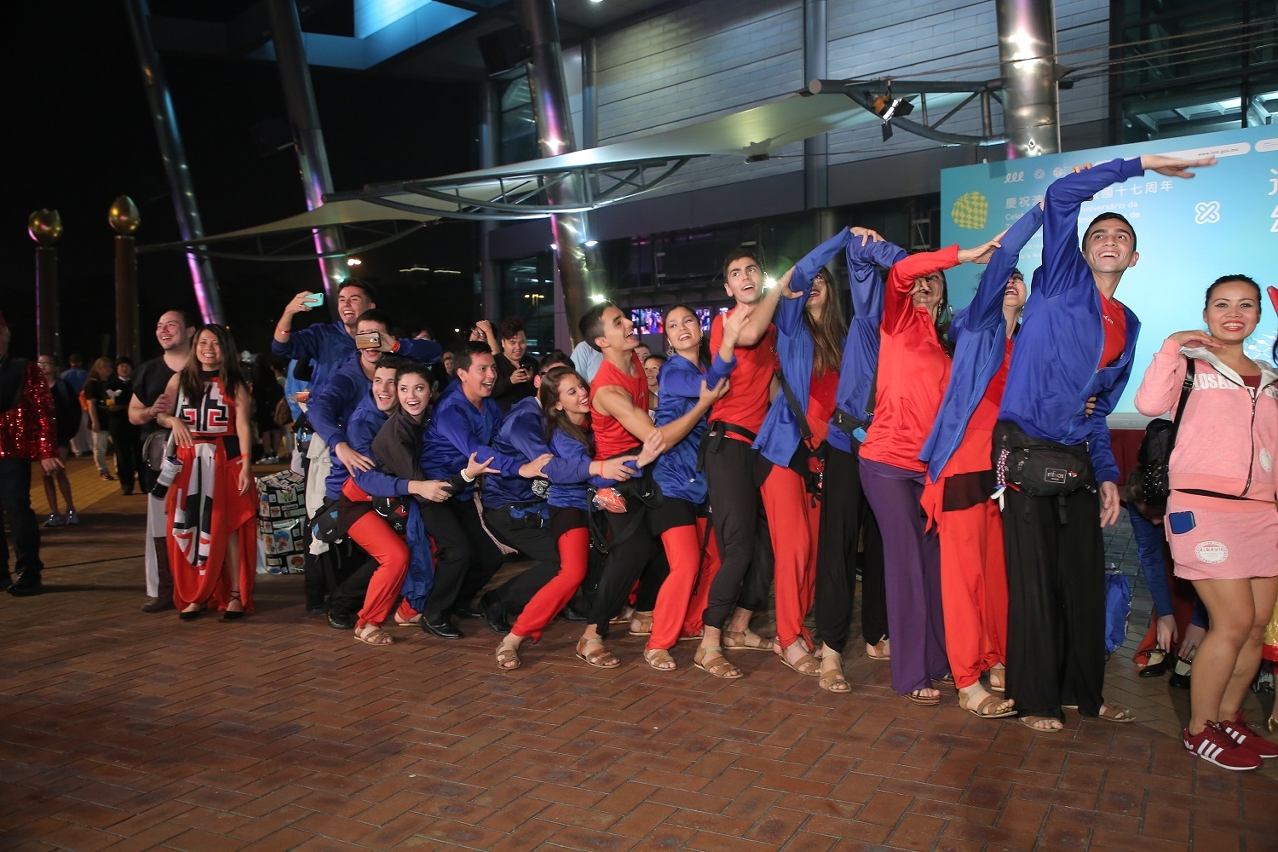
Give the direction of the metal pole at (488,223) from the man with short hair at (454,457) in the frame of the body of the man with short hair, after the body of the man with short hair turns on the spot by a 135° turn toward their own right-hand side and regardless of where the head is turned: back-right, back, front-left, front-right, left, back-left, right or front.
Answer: right

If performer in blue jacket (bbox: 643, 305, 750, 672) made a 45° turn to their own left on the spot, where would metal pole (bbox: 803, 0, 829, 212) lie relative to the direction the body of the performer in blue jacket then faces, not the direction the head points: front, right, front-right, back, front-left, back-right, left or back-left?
left

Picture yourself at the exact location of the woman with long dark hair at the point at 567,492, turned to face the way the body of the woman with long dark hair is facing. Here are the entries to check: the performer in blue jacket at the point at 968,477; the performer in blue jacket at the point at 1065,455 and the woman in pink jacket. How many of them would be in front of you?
3

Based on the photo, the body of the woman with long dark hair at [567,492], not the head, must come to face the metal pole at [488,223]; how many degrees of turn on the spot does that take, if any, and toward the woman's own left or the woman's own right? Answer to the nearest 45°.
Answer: approximately 135° to the woman's own left

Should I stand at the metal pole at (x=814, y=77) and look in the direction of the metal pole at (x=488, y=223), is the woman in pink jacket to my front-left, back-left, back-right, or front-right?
back-left

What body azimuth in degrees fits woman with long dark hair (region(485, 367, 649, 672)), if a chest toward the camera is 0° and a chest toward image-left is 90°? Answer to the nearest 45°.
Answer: approximately 315°

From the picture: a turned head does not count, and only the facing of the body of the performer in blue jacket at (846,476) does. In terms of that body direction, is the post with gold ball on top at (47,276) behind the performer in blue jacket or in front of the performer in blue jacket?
behind

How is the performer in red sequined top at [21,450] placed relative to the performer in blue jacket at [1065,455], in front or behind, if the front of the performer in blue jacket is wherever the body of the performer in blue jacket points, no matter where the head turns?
behind

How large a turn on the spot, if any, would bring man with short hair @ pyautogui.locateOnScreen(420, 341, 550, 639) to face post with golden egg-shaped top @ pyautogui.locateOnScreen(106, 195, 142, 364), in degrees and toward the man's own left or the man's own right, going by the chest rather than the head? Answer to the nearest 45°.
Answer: approximately 180°

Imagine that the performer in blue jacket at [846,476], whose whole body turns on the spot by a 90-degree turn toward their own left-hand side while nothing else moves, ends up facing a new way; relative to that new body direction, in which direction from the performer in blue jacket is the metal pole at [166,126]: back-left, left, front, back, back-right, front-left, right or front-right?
left

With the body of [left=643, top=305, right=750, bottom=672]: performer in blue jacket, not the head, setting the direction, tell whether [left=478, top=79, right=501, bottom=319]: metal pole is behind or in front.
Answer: behind

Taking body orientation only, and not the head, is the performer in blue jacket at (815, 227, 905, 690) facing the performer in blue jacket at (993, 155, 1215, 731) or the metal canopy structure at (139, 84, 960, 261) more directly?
the performer in blue jacket

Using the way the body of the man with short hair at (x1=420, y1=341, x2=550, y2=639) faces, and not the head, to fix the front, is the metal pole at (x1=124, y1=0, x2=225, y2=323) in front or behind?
behind

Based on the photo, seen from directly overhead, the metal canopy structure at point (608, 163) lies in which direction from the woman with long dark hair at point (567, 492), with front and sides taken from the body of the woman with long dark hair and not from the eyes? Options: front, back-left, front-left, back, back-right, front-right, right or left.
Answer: back-left

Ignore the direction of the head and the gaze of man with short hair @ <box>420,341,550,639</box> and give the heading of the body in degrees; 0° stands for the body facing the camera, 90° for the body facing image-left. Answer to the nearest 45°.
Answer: approximately 315°

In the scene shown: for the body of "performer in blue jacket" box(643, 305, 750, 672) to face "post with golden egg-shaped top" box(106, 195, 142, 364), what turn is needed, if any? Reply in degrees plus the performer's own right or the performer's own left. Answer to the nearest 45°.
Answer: approximately 180°

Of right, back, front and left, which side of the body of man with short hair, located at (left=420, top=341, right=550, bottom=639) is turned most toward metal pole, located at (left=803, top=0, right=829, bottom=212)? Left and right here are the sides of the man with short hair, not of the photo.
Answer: left
